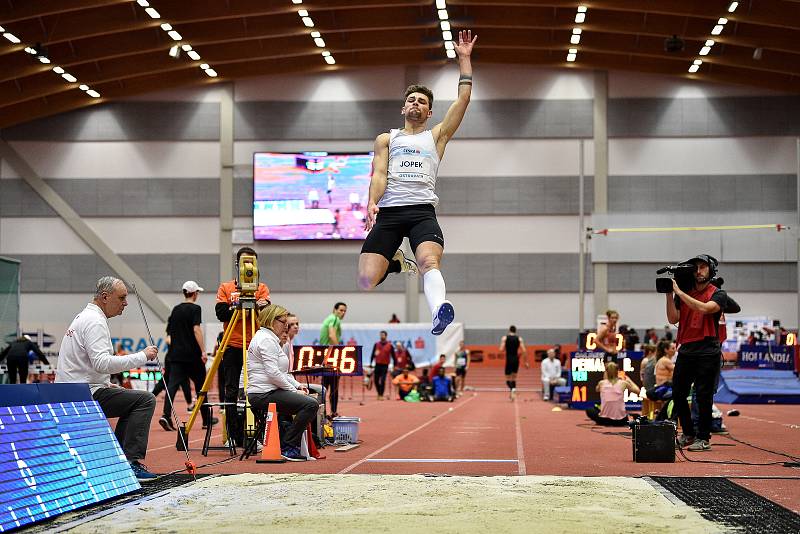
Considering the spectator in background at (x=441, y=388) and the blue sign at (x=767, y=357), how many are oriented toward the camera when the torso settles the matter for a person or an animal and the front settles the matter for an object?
2

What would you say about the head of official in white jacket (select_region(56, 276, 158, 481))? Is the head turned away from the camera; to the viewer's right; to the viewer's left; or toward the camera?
to the viewer's right

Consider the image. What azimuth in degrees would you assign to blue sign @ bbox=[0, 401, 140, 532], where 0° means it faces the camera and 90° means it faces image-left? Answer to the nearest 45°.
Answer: approximately 315°

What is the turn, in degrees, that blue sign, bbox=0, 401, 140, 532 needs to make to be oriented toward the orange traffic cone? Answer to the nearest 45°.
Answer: approximately 90° to its left

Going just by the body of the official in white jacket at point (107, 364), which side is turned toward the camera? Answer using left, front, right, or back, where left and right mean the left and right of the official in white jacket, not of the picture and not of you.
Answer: right

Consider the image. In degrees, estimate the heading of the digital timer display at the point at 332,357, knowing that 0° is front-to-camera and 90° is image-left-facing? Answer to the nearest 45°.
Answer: approximately 0°
